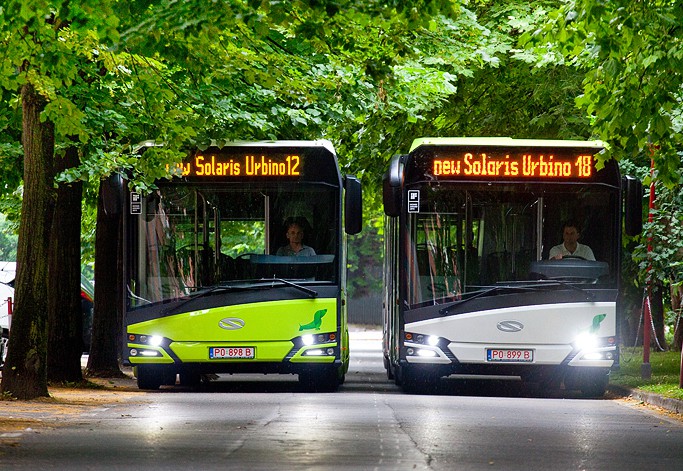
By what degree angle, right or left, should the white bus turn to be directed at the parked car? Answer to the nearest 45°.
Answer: approximately 135° to its right

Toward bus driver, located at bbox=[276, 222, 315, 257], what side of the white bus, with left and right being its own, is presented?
right

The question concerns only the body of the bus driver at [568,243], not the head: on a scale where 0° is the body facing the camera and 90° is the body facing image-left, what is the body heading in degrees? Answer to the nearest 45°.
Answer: approximately 0°

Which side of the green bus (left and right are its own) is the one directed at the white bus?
left

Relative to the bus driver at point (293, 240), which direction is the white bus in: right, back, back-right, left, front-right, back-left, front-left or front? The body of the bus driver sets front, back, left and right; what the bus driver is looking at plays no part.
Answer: left

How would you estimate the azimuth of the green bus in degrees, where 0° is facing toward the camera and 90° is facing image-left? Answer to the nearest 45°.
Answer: approximately 0°

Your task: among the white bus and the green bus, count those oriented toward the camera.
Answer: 2

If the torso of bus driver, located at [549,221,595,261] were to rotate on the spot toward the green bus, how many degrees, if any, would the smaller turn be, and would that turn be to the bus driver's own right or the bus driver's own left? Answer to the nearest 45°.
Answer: approximately 90° to the bus driver's own right

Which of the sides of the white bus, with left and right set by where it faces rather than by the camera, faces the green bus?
right
